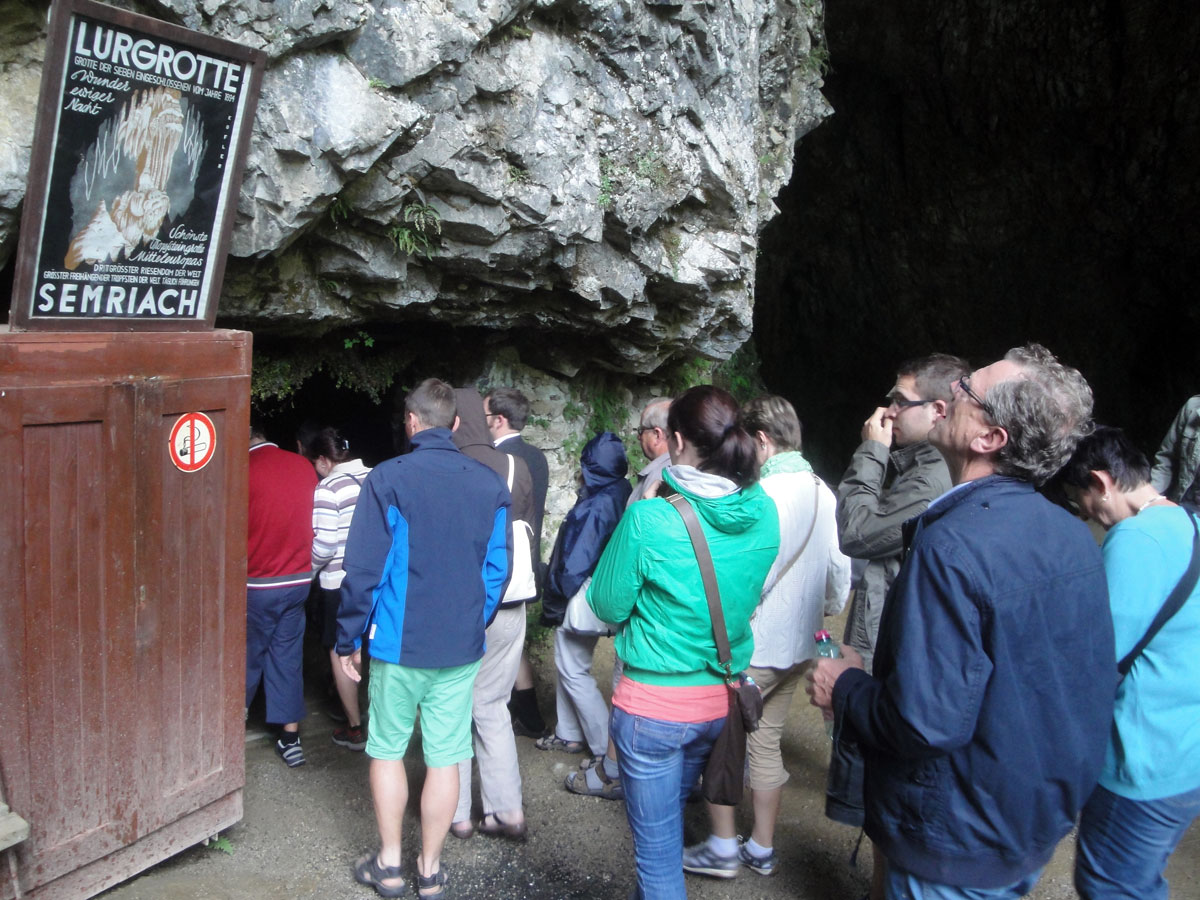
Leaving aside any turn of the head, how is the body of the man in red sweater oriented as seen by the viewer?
away from the camera

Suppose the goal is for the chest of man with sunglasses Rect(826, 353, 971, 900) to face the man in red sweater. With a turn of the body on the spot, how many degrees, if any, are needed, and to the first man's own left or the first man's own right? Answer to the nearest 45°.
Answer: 0° — they already face them

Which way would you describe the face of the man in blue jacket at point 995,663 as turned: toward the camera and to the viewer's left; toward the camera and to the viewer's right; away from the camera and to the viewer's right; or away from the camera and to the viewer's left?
away from the camera and to the viewer's left

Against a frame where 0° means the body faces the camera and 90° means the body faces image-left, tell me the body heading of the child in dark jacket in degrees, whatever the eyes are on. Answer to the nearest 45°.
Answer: approximately 135°

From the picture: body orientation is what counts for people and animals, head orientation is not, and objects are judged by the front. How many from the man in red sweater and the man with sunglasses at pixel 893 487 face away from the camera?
1

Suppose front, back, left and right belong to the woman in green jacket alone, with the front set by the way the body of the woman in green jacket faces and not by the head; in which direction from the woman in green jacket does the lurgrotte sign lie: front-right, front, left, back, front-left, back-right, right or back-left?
front-left

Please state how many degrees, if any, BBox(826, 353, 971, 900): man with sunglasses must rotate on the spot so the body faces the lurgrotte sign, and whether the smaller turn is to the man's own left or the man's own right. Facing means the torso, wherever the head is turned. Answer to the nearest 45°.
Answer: approximately 45° to the man's own left

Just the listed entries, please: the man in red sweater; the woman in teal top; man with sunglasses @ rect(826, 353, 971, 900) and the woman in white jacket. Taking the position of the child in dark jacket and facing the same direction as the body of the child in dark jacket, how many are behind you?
3

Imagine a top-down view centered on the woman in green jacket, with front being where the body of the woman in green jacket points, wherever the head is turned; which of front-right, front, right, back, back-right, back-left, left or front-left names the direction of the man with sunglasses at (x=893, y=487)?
right

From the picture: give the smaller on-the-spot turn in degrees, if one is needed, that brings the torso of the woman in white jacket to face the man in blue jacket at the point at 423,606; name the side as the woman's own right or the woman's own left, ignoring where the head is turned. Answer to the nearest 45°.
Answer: approximately 90° to the woman's own left

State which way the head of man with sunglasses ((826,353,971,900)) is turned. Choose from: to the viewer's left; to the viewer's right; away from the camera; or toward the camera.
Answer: to the viewer's left

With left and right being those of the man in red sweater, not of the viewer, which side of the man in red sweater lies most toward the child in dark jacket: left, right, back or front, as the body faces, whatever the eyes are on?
right

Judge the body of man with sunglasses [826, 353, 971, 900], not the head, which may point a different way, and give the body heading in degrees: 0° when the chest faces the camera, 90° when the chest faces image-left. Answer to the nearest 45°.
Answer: approximately 90°

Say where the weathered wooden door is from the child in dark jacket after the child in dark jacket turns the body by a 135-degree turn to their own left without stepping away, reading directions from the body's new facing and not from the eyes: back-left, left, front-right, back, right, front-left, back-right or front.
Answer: front-right
